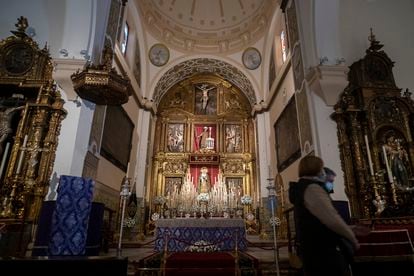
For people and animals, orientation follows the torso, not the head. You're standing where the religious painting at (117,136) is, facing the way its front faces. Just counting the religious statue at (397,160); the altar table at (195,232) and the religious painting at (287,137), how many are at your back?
0

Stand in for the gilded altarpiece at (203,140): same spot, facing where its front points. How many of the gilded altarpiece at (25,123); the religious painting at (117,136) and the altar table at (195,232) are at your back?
0

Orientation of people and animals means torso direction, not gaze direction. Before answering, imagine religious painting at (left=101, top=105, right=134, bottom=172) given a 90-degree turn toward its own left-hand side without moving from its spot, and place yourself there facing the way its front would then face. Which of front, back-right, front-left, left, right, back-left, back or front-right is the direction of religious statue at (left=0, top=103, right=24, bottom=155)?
back

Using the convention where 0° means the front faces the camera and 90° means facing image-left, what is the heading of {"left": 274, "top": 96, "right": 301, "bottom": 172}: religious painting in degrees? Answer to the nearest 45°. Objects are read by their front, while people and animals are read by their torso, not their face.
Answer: approximately 45°

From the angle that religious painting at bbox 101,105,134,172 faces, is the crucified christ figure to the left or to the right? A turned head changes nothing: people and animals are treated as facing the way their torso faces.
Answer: on its left

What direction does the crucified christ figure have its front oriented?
toward the camera

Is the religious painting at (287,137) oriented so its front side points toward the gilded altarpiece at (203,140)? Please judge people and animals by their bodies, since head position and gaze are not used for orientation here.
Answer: no

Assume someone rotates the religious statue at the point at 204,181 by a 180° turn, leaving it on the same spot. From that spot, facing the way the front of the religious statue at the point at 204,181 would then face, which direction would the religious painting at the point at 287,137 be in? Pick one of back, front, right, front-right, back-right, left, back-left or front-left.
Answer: back-right

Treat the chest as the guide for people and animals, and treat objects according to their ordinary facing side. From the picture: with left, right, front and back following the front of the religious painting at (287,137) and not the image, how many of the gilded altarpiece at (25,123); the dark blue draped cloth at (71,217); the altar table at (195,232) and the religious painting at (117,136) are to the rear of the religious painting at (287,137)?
0

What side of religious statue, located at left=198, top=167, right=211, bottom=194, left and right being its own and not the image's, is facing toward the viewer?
front

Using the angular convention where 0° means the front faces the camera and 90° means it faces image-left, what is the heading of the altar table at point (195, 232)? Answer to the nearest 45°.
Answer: approximately 0°

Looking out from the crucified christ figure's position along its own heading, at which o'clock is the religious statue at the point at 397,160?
The religious statue is roughly at 11 o'clock from the crucified christ figure.

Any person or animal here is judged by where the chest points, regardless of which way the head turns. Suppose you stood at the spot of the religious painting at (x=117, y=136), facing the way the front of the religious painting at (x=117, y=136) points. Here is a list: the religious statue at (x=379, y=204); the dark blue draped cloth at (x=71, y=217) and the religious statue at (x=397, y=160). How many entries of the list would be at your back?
0

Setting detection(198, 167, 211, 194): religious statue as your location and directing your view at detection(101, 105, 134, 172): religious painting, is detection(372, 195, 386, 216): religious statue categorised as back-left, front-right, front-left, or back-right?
front-left

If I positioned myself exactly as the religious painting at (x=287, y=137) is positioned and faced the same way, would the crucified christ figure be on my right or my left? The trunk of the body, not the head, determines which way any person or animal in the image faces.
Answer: on my right
